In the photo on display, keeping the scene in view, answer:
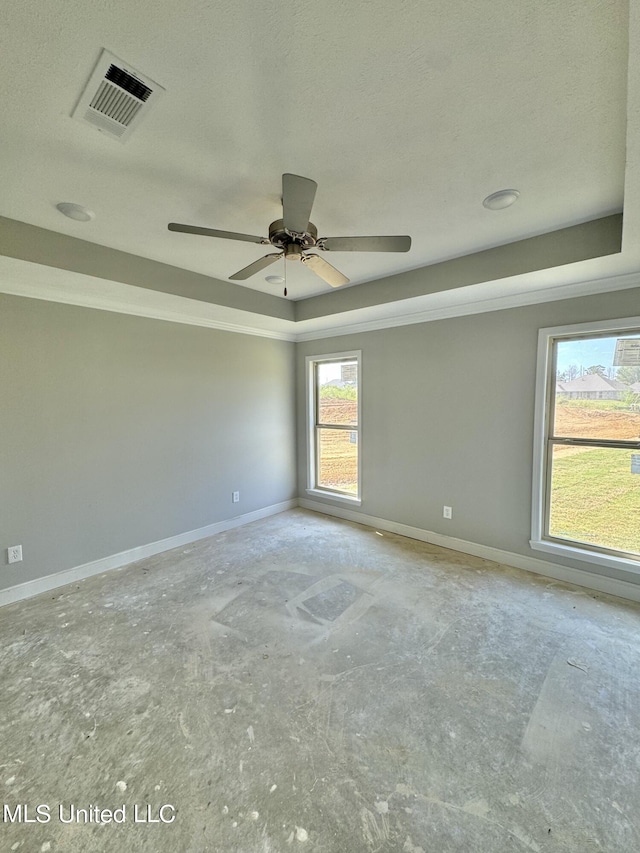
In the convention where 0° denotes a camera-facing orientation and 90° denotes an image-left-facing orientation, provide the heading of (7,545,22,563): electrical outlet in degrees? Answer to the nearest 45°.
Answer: approximately 315°
